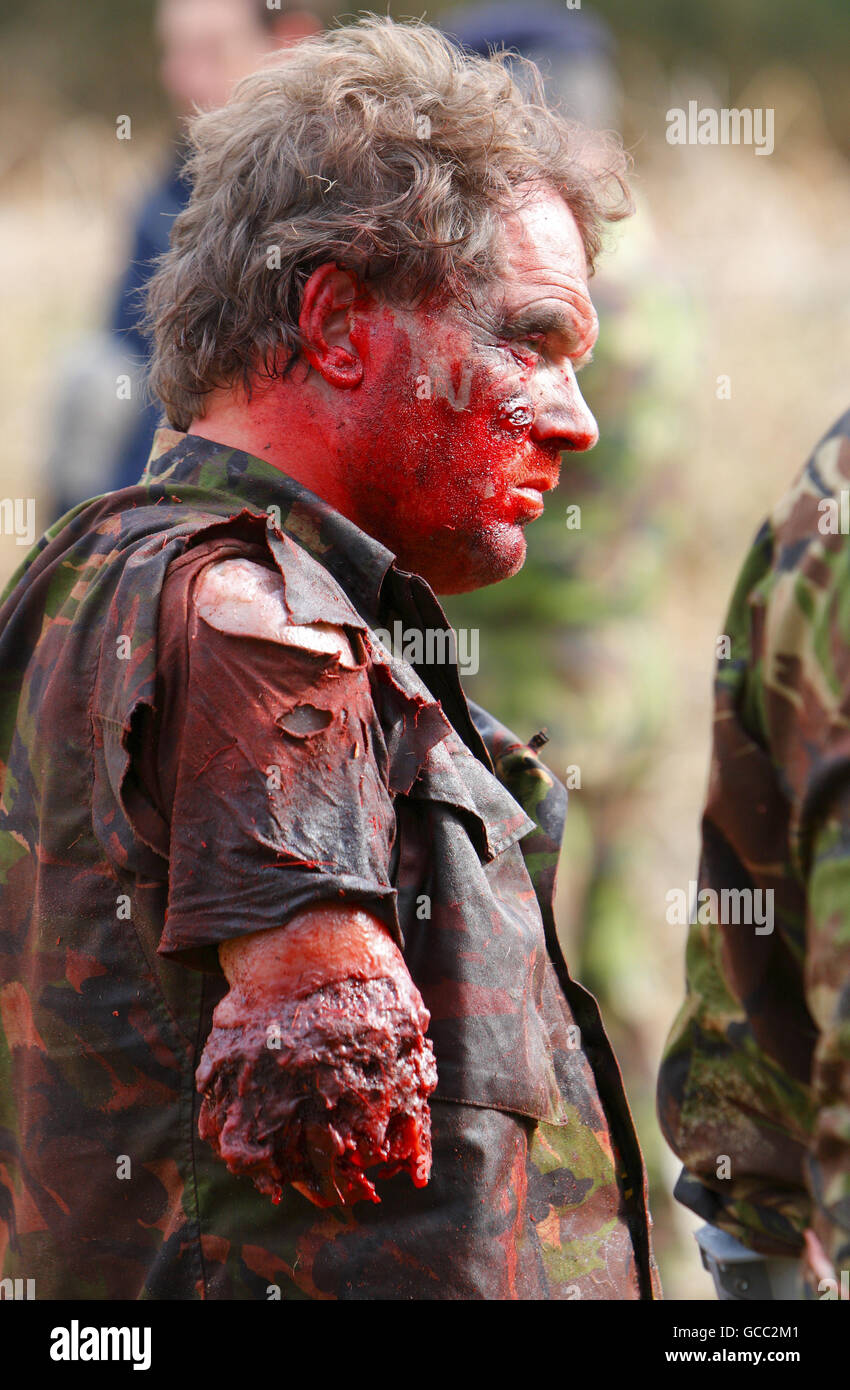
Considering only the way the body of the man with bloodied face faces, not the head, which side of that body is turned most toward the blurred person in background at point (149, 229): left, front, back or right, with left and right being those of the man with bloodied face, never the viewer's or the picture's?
left

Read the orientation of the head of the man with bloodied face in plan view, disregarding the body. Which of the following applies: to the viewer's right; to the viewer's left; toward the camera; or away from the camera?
to the viewer's right

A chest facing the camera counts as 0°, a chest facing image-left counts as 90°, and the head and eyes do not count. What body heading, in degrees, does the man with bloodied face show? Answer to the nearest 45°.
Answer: approximately 270°
